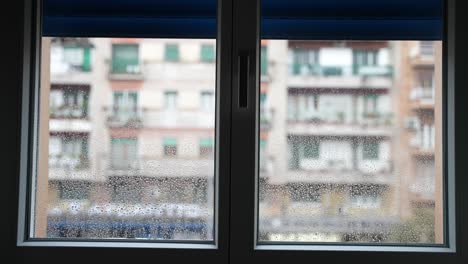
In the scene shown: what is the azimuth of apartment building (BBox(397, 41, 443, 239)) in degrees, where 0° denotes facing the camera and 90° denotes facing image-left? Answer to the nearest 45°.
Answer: approximately 0°
